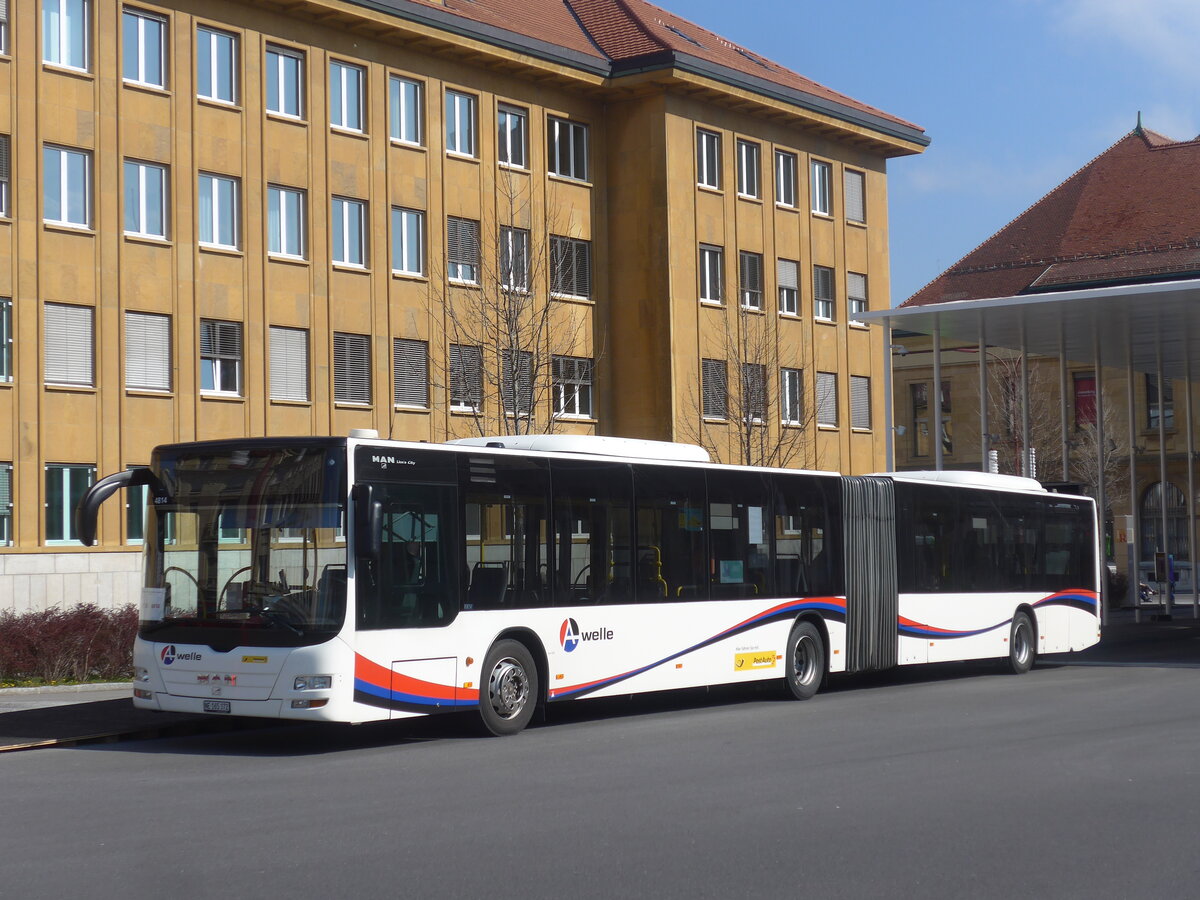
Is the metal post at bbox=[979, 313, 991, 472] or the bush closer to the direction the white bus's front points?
the bush

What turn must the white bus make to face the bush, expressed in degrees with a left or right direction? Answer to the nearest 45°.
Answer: approximately 90° to its right

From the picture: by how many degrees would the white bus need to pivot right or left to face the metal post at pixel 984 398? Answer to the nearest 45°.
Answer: approximately 180°

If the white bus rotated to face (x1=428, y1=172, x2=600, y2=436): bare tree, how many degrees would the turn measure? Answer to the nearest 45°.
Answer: approximately 135° to its right

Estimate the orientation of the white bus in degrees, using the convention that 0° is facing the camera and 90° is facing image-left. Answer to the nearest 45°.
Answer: approximately 45°
